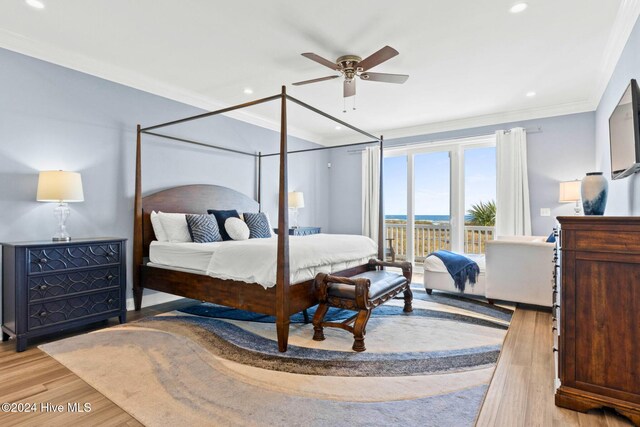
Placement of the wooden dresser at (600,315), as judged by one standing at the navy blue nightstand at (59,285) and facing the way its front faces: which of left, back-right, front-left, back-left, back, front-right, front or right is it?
front

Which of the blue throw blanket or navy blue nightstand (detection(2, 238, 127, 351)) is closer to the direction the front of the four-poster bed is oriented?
the blue throw blanket

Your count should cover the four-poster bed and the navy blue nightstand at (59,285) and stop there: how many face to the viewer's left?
0

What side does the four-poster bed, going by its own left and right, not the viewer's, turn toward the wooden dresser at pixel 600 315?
front

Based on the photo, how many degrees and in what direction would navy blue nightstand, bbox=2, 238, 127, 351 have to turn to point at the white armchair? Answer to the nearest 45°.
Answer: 0° — it already faces it

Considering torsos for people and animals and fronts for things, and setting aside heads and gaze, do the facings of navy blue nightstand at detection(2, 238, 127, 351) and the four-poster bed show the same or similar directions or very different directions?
same or similar directions

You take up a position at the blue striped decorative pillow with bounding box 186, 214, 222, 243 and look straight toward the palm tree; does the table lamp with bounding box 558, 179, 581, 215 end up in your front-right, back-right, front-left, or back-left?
front-right

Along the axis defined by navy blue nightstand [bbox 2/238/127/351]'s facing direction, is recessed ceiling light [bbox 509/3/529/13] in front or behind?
in front

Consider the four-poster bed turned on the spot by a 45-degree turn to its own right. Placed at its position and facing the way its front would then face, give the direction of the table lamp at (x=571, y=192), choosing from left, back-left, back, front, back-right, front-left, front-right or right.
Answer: left

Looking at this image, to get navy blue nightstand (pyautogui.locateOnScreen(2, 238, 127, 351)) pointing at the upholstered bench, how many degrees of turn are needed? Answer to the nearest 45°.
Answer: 0° — it already faces it

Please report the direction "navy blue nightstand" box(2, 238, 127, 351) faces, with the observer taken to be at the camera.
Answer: facing the viewer and to the right of the viewer

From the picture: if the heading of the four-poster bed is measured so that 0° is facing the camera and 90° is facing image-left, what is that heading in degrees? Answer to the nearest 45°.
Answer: approximately 315°

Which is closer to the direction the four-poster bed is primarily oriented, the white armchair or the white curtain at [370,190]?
the white armchair

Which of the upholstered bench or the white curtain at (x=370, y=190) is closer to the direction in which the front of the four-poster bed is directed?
the upholstered bench

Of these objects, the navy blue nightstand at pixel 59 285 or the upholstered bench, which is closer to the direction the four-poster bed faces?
the upholstered bench

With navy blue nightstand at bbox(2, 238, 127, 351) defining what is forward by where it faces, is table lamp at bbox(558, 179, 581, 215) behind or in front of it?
in front

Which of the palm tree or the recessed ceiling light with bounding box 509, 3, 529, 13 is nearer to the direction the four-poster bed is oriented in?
the recessed ceiling light

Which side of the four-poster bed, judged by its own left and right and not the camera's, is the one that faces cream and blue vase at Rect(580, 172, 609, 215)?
front
